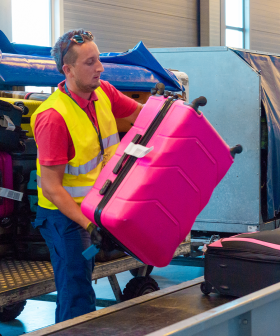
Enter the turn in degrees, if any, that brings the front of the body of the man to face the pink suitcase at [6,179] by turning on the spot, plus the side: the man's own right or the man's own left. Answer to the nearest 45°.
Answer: approximately 180°

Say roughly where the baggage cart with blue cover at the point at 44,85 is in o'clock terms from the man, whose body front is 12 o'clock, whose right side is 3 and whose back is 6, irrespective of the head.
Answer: The baggage cart with blue cover is roughly at 7 o'clock from the man.

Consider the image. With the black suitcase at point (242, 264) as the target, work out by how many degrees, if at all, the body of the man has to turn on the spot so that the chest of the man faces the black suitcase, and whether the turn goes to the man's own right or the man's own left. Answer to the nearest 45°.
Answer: approximately 45° to the man's own left

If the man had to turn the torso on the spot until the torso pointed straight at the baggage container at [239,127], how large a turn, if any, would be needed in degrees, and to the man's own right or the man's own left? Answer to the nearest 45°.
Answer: approximately 90° to the man's own left

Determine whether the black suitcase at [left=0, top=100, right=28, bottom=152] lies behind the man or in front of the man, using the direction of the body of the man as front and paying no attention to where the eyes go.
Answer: behind

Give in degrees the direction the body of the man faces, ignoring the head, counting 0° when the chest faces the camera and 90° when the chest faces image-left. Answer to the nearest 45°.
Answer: approximately 315°
